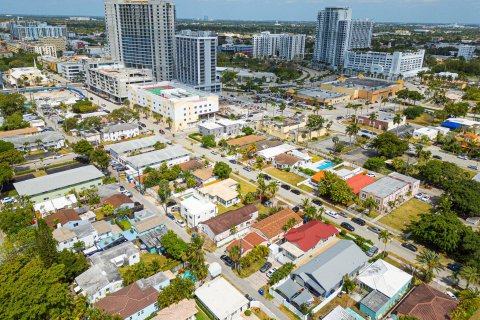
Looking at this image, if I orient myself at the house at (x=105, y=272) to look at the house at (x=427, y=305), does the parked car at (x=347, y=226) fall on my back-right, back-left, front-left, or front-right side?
front-left

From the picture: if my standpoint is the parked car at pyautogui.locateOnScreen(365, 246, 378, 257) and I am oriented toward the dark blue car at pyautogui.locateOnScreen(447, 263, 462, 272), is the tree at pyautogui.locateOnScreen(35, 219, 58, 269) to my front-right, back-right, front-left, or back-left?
back-right

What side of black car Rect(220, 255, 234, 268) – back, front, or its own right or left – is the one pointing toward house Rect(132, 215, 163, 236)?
front

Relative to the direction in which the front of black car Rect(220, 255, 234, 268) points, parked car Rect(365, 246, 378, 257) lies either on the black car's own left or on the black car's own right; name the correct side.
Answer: on the black car's own right

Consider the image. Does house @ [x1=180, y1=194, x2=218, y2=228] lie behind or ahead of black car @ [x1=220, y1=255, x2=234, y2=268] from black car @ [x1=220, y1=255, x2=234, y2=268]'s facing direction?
ahead
